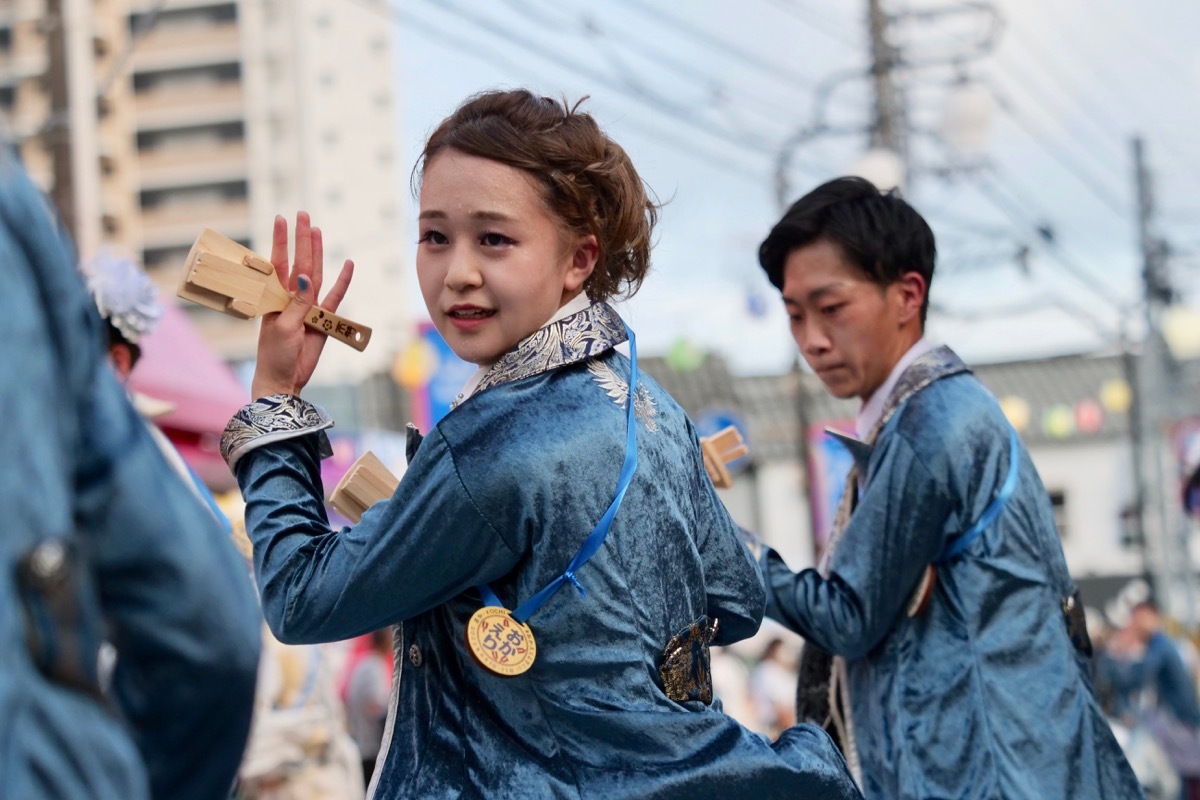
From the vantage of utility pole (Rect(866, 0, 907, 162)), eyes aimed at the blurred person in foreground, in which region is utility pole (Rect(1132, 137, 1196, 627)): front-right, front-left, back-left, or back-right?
back-left

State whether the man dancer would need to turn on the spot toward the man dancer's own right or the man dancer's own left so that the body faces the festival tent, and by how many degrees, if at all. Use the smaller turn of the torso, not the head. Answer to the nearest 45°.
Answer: approximately 45° to the man dancer's own right

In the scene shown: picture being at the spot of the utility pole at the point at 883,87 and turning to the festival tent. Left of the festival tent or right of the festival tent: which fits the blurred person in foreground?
left

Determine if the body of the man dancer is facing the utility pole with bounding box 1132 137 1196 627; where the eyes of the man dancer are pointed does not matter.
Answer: no

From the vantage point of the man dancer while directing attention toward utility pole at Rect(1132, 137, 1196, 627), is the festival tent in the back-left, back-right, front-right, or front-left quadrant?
front-left

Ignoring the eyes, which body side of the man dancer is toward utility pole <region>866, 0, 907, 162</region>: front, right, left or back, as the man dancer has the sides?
right

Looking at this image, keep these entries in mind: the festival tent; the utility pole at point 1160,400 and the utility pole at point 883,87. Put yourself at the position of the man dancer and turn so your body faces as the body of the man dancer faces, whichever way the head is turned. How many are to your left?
0

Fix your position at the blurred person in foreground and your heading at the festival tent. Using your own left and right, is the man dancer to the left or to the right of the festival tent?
right

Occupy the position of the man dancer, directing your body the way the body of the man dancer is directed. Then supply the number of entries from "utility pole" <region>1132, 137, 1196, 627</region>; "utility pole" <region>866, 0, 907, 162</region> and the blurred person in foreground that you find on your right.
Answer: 2

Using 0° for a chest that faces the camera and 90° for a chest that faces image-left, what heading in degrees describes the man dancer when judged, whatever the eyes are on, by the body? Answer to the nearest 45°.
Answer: approximately 90°

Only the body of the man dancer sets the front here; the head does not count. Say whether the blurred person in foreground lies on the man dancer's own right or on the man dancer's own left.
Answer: on the man dancer's own left
